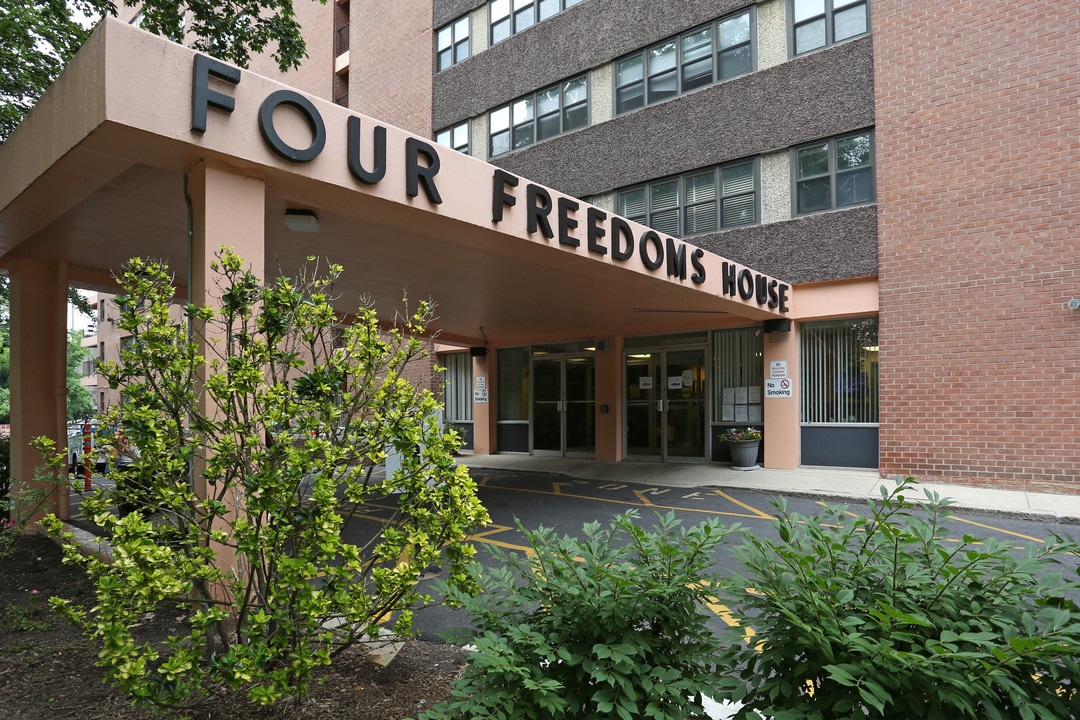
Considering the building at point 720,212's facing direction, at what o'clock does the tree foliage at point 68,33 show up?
The tree foliage is roughly at 1 o'clock from the building.

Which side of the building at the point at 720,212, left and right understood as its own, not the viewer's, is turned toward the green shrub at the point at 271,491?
front

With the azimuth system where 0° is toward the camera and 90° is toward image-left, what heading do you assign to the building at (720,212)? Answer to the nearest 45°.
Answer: approximately 45°

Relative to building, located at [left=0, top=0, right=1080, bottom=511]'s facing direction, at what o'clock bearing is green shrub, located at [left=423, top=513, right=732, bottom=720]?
The green shrub is roughly at 11 o'clock from the building.

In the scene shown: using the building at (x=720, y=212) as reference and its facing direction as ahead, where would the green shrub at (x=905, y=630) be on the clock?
The green shrub is roughly at 11 o'clock from the building.
